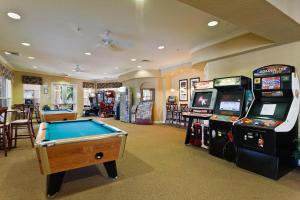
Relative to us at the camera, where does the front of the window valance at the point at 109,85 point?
facing the viewer

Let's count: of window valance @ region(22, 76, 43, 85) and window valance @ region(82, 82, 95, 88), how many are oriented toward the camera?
2

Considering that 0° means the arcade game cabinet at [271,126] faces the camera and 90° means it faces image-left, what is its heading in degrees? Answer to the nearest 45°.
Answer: approximately 45°

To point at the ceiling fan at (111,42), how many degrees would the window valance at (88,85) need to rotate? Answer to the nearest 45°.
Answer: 0° — it already faces it

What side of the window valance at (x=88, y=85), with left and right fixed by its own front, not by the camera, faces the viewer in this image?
front

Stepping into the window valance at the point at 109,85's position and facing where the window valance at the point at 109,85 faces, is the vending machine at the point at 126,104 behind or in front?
in front

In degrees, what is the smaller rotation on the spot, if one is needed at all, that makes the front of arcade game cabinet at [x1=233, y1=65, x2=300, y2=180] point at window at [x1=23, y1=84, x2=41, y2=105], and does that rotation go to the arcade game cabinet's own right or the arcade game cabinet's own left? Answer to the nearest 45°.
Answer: approximately 45° to the arcade game cabinet's own right

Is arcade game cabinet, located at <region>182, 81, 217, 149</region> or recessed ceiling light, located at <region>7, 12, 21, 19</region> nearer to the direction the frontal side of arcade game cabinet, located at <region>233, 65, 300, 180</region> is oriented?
the recessed ceiling light

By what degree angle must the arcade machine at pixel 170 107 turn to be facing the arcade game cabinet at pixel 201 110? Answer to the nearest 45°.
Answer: approximately 45° to its left

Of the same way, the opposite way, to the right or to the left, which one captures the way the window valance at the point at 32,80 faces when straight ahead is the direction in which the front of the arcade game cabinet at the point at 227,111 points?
to the left

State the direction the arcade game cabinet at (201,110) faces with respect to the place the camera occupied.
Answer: facing the viewer and to the left of the viewer

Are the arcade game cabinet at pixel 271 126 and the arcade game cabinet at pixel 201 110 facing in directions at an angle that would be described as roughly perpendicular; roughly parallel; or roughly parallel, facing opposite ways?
roughly parallel
